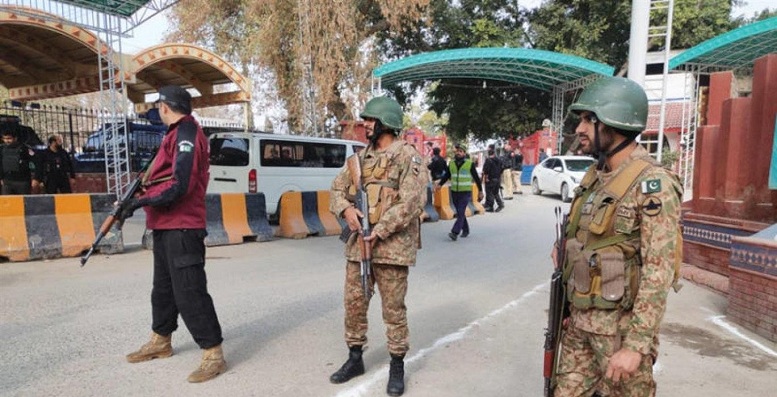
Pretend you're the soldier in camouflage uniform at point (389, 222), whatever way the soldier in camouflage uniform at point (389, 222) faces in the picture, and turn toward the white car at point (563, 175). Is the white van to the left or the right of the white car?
left

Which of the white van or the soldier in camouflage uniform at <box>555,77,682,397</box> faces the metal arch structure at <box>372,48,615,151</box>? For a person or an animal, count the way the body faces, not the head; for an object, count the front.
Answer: the white van

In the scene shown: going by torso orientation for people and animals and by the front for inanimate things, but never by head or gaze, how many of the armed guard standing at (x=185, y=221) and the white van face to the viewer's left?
1

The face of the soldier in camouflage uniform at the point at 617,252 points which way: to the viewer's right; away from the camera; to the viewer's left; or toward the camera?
to the viewer's left

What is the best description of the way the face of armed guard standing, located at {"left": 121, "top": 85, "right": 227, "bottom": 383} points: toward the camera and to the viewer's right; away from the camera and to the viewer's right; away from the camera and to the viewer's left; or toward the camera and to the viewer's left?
away from the camera and to the viewer's left

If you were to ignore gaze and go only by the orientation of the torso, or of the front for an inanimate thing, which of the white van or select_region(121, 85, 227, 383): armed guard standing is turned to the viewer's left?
the armed guard standing

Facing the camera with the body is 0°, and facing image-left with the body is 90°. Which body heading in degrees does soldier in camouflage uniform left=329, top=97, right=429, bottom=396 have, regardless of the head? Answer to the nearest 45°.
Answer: approximately 45°

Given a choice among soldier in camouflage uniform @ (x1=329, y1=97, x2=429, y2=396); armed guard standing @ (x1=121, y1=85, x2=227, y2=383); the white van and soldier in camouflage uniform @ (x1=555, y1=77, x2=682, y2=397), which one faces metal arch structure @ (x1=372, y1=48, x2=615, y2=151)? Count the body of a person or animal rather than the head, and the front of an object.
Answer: the white van

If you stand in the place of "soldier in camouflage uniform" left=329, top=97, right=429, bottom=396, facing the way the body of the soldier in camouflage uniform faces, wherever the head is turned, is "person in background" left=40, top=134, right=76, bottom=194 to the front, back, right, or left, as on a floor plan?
right

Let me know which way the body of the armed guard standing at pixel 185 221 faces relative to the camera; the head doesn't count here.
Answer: to the viewer's left

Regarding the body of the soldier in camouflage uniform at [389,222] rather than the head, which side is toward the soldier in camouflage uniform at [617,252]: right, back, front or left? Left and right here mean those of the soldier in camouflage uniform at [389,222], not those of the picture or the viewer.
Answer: left

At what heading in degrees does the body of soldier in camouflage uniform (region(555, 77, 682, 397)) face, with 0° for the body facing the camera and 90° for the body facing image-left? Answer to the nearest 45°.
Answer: approximately 45°

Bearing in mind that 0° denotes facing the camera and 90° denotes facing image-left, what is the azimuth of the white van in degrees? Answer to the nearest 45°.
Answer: approximately 225°

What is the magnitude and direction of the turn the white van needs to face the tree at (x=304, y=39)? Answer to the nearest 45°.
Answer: approximately 45° to its left

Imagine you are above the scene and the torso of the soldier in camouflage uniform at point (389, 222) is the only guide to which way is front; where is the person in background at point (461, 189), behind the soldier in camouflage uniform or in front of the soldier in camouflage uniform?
behind
